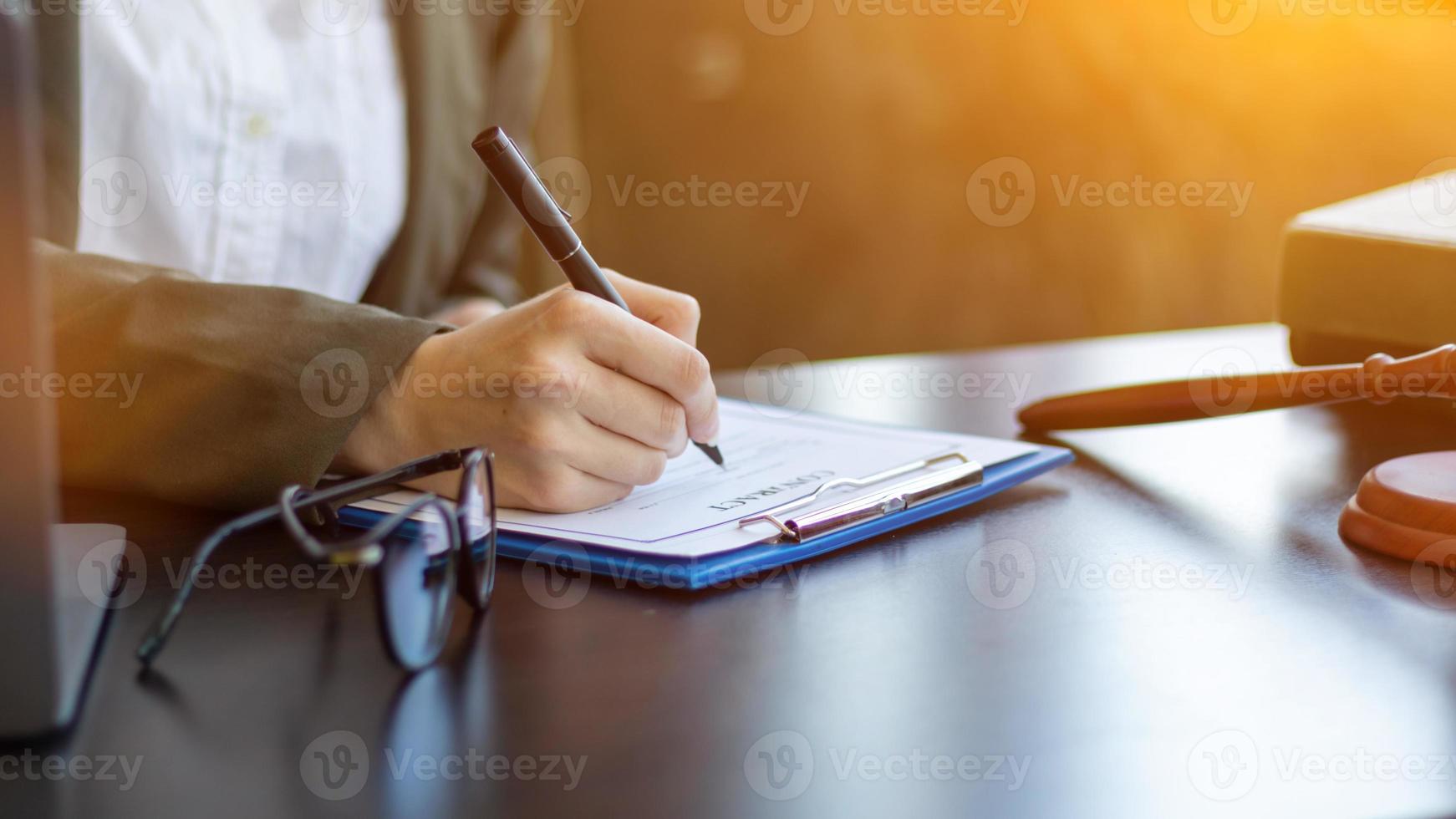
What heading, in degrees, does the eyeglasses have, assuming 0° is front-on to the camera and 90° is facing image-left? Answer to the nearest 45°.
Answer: approximately 315°
